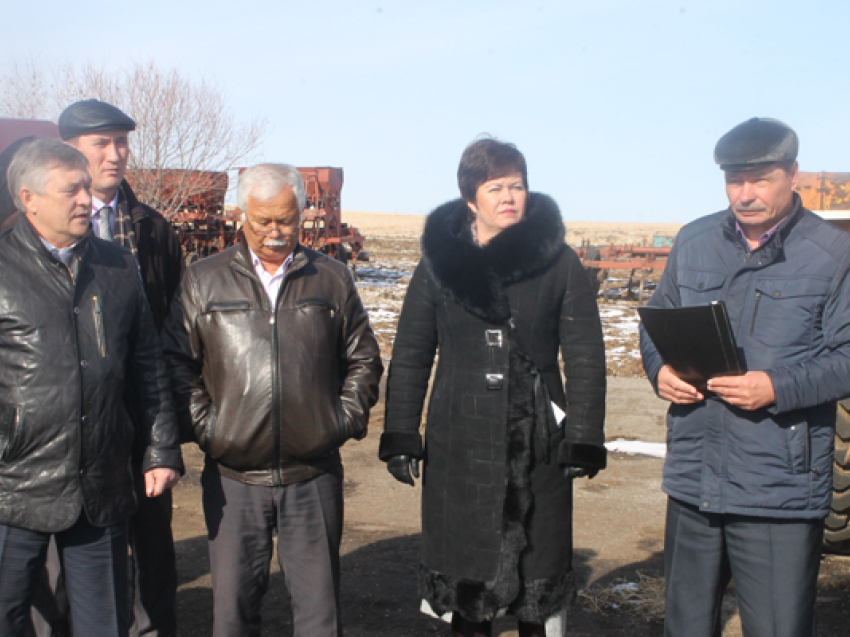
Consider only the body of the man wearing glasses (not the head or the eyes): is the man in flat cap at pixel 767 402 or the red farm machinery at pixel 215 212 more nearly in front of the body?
the man in flat cap

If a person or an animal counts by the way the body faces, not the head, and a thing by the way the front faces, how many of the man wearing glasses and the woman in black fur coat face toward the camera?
2

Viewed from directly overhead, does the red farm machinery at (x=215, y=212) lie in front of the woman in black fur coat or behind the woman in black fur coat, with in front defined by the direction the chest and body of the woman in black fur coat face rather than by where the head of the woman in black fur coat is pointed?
behind

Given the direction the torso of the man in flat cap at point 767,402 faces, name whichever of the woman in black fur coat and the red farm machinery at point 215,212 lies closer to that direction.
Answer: the woman in black fur coat

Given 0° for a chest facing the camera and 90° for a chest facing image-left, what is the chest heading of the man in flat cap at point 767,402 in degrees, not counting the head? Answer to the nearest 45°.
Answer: approximately 45°

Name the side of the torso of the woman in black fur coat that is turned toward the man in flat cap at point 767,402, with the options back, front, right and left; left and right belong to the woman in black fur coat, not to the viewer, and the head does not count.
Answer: left

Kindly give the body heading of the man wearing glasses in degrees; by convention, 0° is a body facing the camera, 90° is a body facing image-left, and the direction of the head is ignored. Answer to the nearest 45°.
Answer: approximately 0°

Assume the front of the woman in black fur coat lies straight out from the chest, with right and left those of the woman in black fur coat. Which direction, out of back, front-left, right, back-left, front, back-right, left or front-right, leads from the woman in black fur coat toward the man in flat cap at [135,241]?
right

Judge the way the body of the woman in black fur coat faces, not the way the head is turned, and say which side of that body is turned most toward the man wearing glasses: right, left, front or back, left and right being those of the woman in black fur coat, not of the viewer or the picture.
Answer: right

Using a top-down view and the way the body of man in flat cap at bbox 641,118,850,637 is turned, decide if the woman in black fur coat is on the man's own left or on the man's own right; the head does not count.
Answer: on the man's own right

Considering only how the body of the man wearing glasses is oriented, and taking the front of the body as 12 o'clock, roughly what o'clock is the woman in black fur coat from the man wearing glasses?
The woman in black fur coat is roughly at 9 o'clock from the man wearing glasses.

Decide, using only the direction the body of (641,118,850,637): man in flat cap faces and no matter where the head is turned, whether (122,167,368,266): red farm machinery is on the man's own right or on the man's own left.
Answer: on the man's own right

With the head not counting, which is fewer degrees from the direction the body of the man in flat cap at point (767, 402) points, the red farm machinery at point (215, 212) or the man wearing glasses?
the man wearing glasses

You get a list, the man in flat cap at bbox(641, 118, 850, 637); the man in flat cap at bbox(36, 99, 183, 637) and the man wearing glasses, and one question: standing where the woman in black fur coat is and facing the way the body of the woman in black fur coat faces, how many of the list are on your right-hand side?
2
